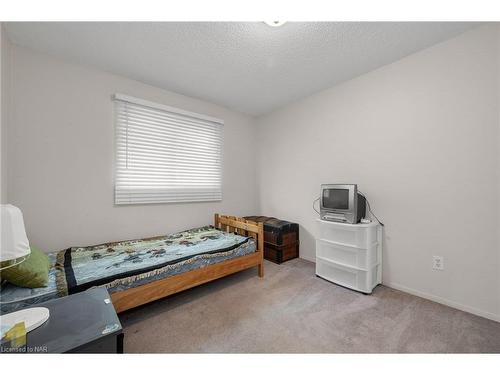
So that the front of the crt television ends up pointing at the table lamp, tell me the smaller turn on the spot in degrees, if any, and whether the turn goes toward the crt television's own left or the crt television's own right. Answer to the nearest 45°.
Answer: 0° — it already faces it

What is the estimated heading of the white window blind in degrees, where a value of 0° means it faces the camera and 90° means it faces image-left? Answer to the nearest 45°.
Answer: approximately 315°

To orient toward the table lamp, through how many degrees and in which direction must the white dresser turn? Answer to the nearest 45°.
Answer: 0° — it already faces it

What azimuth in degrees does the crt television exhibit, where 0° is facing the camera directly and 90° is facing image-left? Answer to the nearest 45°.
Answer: approximately 45°

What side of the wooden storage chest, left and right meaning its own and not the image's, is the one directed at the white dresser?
left

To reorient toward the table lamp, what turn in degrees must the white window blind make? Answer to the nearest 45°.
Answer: approximately 45° to its right

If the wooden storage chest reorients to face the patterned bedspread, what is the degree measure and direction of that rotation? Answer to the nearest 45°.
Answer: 0° — it already faces it

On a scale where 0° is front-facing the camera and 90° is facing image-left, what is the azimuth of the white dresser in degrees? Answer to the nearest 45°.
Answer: approximately 45°

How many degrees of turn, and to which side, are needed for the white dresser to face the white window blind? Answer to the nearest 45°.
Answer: approximately 45° to its right
